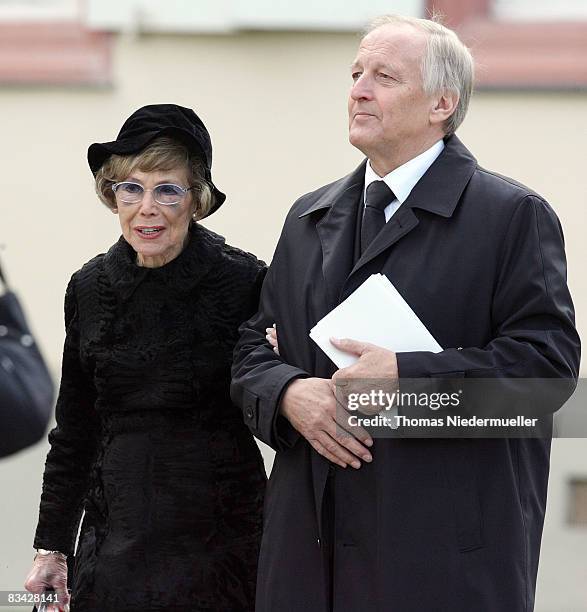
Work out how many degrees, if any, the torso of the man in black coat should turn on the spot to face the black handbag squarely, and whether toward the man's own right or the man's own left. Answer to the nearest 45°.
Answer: approximately 45° to the man's own right

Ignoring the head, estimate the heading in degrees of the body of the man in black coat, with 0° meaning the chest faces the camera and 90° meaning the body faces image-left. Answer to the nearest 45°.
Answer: approximately 45°
